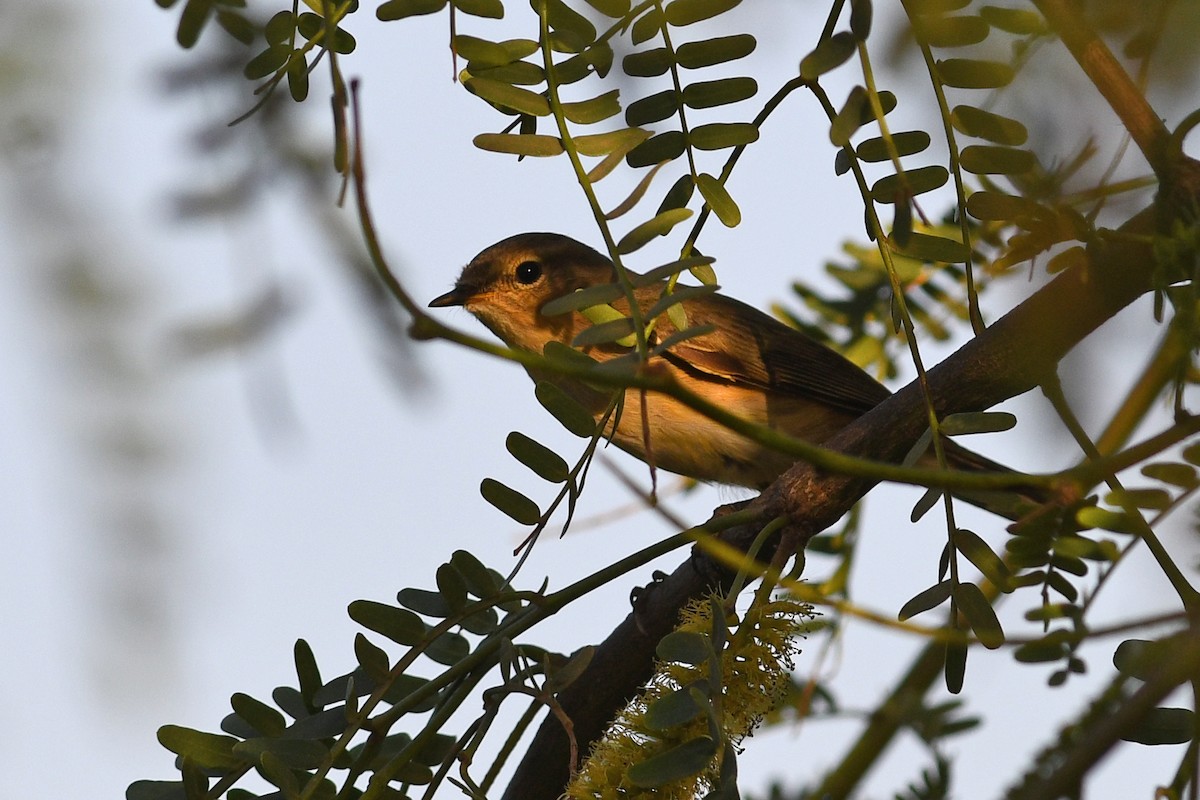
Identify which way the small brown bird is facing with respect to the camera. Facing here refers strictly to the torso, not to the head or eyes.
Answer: to the viewer's left

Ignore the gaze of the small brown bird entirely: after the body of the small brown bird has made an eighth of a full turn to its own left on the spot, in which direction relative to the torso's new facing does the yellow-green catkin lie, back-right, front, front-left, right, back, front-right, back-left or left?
front-left
